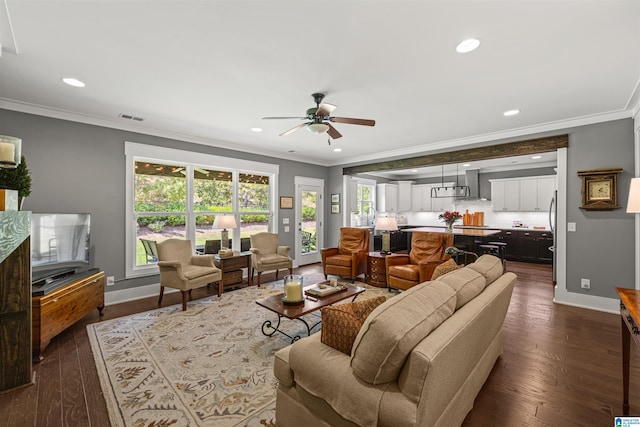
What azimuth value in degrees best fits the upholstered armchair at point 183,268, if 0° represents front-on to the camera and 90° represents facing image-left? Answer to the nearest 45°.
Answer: approximately 315°

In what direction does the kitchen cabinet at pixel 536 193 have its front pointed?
toward the camera

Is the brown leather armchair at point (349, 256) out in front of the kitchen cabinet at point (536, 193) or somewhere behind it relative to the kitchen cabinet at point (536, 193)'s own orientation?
in front

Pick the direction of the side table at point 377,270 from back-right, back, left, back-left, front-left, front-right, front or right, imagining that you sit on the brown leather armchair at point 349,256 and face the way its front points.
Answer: left

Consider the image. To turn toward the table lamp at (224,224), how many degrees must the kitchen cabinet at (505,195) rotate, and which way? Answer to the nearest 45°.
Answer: approximately 45° to its right

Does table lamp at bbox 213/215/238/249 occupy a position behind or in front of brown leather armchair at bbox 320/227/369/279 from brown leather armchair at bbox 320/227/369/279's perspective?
in front

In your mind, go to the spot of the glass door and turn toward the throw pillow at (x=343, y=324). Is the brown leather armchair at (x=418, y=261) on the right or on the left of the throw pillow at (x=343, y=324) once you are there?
left

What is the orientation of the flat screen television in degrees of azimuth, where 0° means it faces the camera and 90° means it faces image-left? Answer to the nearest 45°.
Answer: approximately 315°

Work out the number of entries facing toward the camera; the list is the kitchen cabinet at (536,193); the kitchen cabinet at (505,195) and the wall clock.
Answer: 3

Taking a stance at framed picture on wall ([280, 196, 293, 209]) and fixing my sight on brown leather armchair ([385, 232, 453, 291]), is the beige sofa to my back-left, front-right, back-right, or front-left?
front-right

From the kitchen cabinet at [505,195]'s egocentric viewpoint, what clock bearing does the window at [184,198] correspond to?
The window is roughly at 1 o'clock from the kitchen cabinet.

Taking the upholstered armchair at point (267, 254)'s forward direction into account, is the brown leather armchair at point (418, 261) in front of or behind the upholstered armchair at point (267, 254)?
in front

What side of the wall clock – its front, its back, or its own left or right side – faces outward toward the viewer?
front

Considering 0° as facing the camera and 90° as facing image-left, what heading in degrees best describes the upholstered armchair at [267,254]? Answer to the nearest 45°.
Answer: approximately 315°
